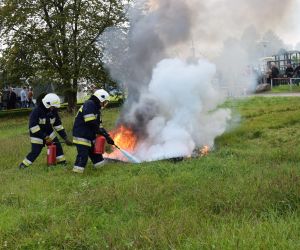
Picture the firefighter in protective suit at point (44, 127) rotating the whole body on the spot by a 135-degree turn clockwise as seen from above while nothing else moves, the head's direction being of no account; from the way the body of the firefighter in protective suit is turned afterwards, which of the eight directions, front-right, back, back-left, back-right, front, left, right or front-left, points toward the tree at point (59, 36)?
right

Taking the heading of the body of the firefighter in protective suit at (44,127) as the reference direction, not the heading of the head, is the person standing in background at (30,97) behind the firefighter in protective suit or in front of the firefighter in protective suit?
behind

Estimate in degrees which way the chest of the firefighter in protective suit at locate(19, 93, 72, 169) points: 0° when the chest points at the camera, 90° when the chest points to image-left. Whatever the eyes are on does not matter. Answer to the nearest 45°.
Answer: approximately 315°

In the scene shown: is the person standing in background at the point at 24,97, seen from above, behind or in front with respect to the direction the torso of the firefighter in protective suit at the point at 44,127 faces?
behind

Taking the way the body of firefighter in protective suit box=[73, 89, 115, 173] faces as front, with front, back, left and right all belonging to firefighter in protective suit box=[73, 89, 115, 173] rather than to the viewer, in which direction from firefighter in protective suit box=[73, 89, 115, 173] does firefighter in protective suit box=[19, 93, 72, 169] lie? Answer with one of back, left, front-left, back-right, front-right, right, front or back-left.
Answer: back-left

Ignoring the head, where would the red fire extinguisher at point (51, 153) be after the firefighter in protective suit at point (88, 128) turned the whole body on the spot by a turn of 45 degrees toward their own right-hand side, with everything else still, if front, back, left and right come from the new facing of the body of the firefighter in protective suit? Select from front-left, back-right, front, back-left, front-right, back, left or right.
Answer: back

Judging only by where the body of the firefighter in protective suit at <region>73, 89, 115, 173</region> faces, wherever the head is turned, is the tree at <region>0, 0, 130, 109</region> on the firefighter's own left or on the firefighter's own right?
on the firefighter's own left

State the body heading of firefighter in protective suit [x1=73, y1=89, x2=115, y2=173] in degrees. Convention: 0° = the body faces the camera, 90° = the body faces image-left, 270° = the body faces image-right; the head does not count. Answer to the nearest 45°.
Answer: approximately 270°

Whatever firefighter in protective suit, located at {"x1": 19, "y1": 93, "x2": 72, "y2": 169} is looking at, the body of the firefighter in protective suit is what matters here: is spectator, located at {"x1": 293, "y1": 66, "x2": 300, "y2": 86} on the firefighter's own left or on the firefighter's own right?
on the firefighter's own left

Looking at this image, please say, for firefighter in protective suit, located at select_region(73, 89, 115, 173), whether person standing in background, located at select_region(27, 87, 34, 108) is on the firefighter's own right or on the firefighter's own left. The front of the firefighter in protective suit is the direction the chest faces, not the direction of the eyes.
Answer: on the firefighter's own left
